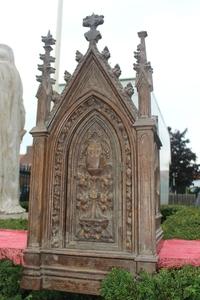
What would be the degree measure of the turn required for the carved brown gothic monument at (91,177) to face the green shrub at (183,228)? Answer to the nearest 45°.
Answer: approximately 135° to its left

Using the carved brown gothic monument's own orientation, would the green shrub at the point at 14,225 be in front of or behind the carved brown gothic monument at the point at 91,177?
behind

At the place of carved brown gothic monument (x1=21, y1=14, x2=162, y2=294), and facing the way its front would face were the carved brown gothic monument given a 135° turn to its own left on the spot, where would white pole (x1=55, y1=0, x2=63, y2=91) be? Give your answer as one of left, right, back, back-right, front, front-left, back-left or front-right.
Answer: front-left

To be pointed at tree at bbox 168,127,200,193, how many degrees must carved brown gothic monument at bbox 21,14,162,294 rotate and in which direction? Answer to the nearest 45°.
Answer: approximately 180°

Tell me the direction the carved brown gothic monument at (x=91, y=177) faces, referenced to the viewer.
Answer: facing the viewer
